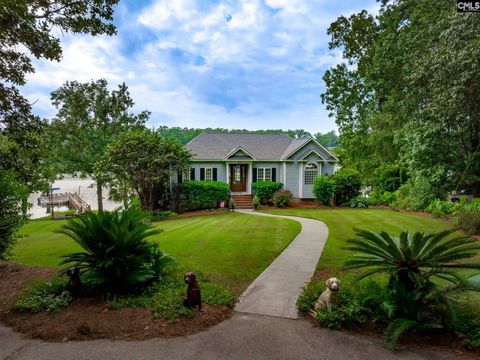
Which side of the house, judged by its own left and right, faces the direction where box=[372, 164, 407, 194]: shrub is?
left

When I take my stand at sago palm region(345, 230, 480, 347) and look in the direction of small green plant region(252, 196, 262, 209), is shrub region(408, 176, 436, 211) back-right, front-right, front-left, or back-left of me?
front-right

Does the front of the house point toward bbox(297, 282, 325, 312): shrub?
yes

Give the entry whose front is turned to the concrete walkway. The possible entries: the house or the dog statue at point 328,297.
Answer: the house

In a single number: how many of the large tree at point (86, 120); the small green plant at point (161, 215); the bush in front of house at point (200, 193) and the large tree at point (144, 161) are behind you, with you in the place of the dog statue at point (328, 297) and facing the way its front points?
4

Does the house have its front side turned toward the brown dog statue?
yes

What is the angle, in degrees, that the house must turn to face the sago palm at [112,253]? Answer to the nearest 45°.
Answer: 0° — it already faces it

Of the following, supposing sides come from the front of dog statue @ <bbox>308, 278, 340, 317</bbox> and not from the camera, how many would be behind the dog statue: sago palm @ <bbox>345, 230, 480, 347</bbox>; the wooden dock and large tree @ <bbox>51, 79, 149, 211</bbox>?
2

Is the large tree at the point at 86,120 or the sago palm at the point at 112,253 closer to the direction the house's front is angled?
the sago palm

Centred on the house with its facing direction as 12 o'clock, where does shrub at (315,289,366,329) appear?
The shrub is roughly at 12 o'clock from the house.

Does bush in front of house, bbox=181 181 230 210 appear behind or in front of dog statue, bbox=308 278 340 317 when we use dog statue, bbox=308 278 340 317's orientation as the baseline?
behind

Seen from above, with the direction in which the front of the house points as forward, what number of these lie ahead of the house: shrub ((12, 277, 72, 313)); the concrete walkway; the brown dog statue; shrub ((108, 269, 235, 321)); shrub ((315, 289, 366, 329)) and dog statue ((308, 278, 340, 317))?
6

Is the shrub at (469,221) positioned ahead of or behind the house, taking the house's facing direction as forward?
ahead

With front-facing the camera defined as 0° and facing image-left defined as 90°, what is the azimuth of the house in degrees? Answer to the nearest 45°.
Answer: approximately 0°
